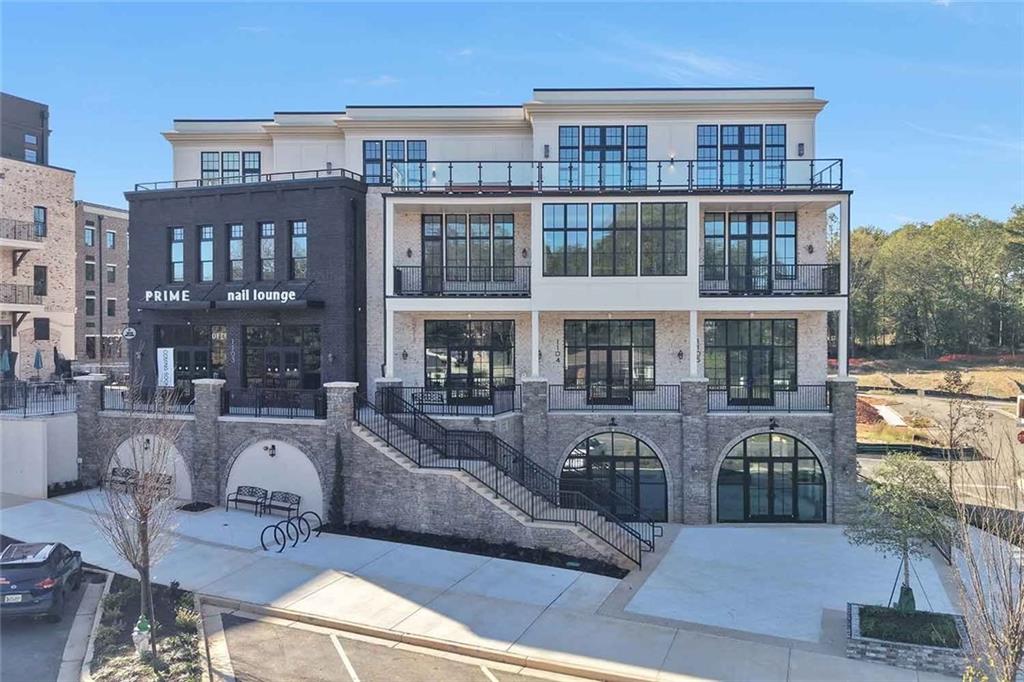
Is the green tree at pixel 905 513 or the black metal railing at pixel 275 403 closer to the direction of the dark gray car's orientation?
the black metal railing

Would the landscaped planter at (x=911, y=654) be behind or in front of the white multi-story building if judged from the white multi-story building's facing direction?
in front

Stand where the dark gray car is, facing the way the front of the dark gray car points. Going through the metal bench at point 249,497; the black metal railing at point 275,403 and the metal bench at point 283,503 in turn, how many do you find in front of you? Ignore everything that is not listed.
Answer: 3

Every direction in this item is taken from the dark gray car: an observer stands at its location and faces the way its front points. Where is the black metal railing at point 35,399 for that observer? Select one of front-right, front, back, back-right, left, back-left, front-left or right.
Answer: front-left

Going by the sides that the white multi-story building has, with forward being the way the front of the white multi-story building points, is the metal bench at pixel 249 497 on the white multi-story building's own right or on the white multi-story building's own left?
on the white multi-story building's own right

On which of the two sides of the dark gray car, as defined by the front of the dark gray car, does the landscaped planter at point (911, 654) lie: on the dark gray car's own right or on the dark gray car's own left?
on the dark gray car's own right

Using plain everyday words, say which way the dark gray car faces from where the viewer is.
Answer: facing away from the viewer and to the right of the viewer

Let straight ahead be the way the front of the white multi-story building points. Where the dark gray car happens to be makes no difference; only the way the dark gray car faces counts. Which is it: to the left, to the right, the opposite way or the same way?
the opposite way

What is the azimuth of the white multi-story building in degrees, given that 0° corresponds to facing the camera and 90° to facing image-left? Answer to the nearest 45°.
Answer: approximately 0°

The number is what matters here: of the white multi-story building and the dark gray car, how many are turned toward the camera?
1

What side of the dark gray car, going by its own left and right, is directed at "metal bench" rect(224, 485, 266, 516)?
front
